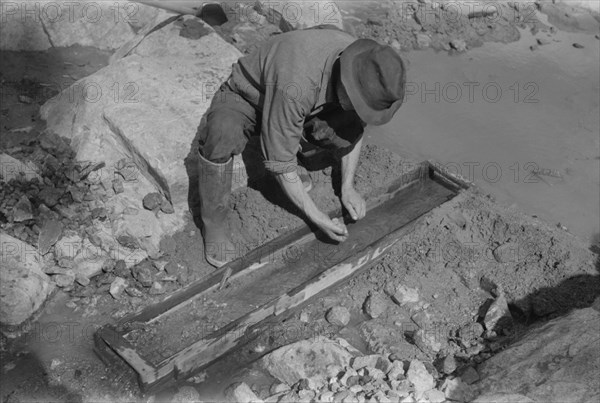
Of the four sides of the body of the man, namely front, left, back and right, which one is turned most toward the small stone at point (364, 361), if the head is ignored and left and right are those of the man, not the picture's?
front

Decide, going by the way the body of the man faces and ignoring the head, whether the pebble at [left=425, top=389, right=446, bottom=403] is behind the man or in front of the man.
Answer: in front

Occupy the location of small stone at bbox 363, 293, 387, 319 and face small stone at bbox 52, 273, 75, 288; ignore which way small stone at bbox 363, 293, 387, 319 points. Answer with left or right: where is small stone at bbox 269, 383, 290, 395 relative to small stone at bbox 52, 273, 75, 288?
left

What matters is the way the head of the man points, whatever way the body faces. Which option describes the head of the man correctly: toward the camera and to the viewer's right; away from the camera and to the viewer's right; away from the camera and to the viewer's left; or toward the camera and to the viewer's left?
toward the camera and to the viewer's right

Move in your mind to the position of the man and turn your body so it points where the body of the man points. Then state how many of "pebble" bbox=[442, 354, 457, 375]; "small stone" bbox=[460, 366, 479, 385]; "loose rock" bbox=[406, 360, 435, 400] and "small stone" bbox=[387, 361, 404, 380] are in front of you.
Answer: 4

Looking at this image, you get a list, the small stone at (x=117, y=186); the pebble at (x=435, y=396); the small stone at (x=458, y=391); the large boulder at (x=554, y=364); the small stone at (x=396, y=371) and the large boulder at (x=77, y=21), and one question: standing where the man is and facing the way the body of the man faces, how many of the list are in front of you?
4

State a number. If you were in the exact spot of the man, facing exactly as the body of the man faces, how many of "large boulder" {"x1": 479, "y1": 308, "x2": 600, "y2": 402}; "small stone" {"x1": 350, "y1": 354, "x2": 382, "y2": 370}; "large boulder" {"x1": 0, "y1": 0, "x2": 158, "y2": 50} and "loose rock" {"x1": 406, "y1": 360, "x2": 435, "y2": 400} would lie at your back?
1

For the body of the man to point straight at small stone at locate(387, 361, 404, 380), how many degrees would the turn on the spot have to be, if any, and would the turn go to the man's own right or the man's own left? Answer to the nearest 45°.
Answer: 0° — they already face it

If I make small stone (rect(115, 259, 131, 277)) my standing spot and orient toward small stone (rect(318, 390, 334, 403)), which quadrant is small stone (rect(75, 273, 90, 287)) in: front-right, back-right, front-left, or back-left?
back-right

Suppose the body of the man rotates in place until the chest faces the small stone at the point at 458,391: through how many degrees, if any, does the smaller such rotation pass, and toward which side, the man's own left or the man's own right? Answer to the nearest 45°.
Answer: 0° — they already face it

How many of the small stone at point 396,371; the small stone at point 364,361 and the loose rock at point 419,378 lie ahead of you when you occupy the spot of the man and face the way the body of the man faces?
3

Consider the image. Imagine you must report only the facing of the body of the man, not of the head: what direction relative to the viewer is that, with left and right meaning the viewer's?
facing the viewer and to the right of the viewer

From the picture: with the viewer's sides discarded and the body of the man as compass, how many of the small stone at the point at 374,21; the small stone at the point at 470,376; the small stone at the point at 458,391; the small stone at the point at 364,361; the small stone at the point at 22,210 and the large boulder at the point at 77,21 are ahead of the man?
3
